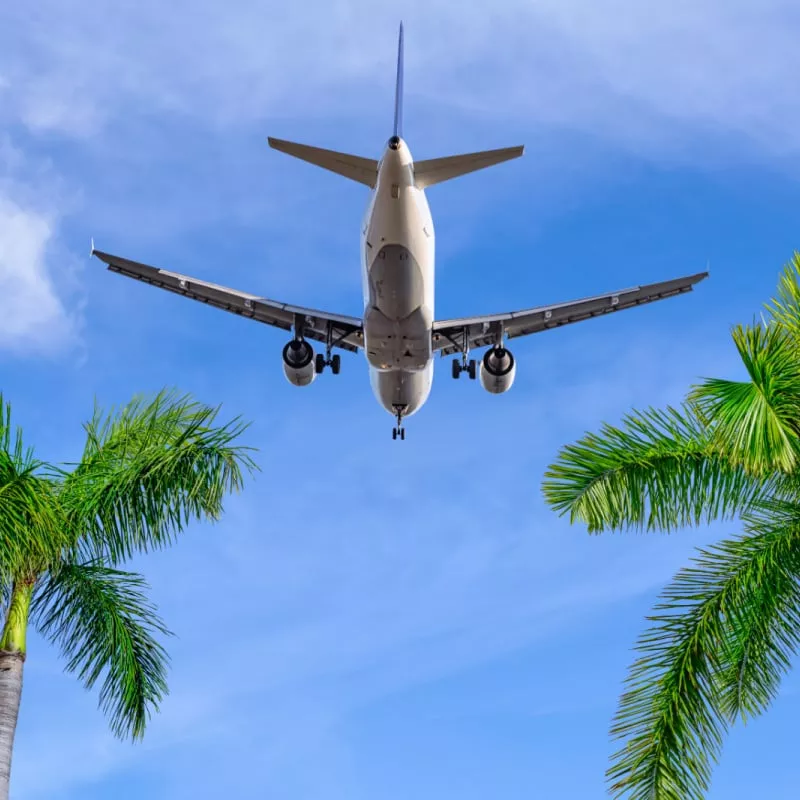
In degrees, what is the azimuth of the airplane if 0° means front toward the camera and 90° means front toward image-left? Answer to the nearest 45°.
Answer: approximately 180°
